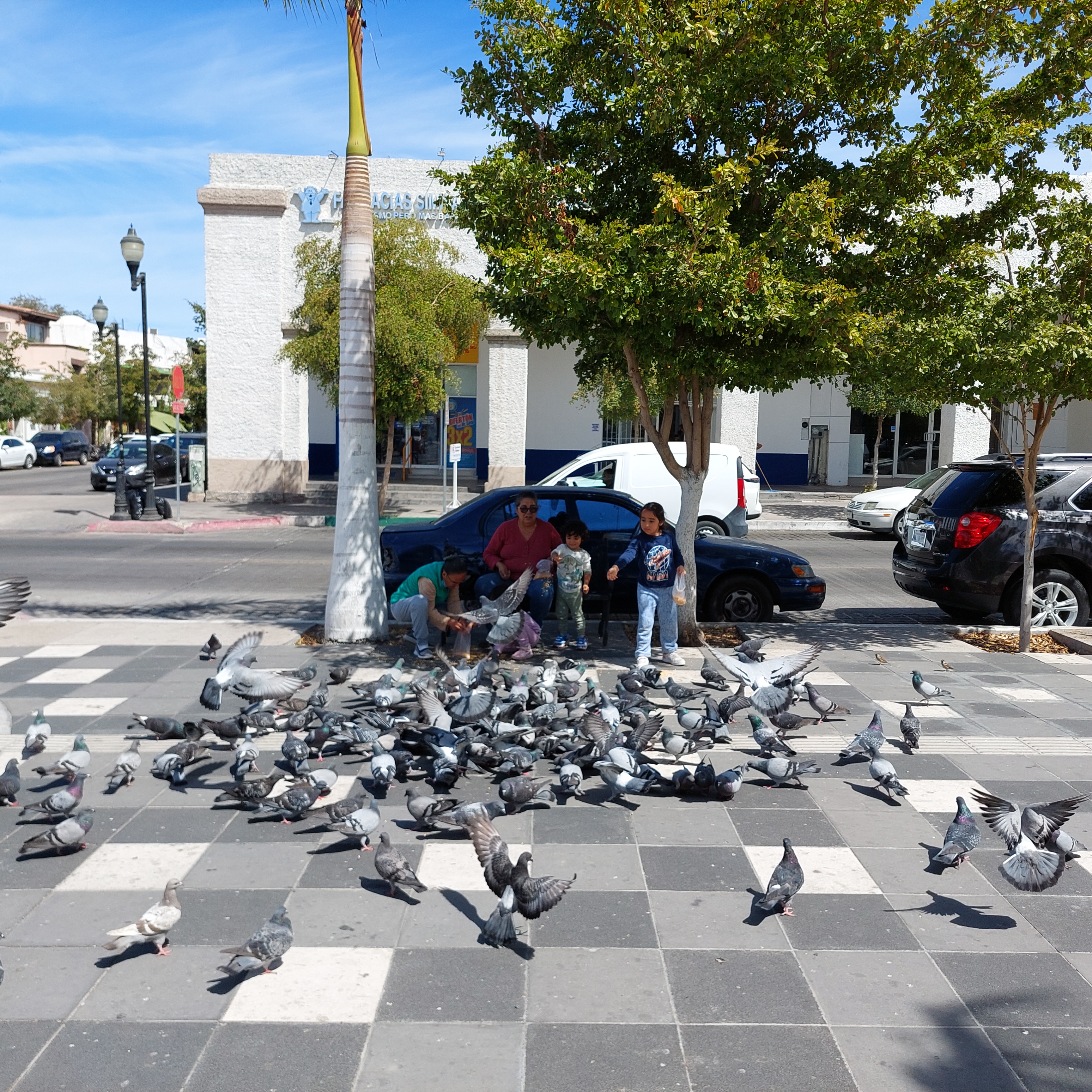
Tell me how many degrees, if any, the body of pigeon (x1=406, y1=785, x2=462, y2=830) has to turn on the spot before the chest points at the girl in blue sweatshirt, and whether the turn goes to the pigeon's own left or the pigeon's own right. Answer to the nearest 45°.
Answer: approximately 135° to the pigeon's own right

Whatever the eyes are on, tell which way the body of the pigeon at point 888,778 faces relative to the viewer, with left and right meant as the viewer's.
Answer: facing away from the viewer and to the left of the viewer

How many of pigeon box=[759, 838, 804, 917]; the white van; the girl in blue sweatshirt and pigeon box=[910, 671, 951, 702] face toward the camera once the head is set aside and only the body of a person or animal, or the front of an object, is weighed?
1

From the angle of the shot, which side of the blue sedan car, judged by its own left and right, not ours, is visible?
right

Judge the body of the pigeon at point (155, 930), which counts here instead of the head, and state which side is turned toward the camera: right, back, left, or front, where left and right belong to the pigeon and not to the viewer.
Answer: right

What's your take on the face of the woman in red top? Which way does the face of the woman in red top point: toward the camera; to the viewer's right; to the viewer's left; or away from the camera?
toward the camera

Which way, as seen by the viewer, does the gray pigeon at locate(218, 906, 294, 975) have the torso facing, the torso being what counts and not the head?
to the viewer's right

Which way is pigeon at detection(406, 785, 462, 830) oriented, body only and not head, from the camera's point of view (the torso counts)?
to the viewer's left

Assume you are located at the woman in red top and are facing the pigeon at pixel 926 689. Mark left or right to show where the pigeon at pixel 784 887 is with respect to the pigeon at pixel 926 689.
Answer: right

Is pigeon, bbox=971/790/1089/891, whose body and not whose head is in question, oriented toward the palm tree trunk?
no

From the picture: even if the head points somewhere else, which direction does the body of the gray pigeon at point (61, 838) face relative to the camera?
to the viewer's right

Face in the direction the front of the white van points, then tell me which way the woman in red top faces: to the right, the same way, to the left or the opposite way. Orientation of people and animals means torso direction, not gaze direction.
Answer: to the left

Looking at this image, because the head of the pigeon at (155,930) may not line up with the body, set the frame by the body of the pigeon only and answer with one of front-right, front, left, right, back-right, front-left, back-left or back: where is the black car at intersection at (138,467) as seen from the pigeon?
left

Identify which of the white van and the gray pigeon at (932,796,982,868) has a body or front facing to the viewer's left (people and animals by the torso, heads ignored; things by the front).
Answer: the white van

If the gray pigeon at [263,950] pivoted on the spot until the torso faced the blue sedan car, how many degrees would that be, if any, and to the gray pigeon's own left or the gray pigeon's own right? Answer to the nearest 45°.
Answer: approximately 45° to the gray pigeon's own left

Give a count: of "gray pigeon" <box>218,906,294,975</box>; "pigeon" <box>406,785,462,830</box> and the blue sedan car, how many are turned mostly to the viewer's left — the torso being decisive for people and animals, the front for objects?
1

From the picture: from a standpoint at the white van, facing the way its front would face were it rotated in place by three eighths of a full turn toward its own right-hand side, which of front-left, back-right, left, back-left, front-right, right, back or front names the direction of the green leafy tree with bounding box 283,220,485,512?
left

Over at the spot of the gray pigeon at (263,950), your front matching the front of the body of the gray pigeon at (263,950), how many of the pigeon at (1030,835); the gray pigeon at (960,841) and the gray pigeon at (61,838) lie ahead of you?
2

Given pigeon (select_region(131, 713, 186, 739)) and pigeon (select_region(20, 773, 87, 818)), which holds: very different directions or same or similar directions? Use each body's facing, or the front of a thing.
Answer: same or similar directions

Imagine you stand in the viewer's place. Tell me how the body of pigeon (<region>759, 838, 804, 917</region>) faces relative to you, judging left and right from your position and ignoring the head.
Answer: facing away from the viewer and to the right of the viewer
